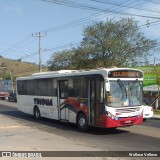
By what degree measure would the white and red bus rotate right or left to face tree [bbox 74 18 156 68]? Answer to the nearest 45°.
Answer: approximately 135° to its left

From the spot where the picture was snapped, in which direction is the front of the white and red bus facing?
facing the viewer and to the right of the viewer
